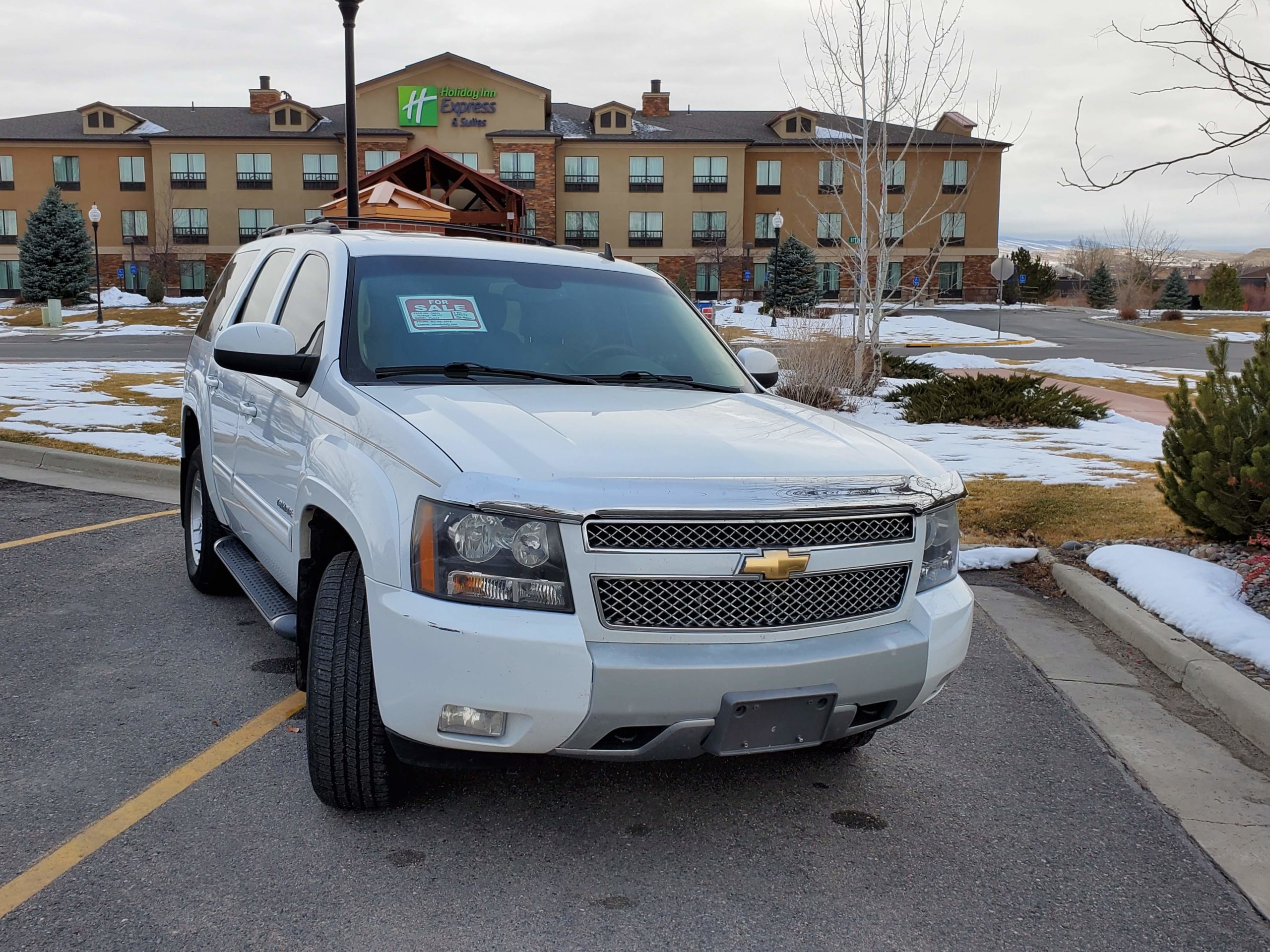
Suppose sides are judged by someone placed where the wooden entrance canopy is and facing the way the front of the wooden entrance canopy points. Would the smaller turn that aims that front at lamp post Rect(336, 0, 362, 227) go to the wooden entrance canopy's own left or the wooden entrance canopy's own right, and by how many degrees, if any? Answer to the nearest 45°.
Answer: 0° — it already faces it

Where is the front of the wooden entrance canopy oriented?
toward the camera

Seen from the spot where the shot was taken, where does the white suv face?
facing the viewer and to the right of the viewer

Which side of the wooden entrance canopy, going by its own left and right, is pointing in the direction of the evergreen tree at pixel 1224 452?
front

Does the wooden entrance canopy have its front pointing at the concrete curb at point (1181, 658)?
yes

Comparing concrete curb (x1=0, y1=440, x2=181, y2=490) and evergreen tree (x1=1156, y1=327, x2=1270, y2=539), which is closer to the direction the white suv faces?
the evergreen tree

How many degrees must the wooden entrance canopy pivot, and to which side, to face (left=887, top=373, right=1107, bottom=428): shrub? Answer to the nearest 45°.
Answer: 0° — it already faces it

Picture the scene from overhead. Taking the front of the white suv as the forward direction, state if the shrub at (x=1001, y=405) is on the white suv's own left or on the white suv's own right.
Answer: on the white suv's own left

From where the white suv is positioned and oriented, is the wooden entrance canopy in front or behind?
behind

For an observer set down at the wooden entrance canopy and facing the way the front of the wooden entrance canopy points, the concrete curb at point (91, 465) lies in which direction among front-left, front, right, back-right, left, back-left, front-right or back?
front

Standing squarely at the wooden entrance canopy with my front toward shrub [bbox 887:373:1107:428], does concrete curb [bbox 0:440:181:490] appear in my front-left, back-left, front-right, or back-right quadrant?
front-right

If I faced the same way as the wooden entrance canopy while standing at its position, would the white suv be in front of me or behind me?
in front

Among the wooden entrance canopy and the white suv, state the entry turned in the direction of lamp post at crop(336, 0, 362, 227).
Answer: the wooden entrance canopy

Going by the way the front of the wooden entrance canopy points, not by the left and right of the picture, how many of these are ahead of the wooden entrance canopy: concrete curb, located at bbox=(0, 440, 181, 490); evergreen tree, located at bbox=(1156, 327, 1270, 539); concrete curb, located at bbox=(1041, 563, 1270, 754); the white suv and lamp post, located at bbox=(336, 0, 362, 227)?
5

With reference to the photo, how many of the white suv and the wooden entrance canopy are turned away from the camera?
0

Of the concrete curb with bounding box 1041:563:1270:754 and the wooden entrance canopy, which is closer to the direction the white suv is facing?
the concrete curb

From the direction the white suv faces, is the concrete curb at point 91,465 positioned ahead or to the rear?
to the rear
